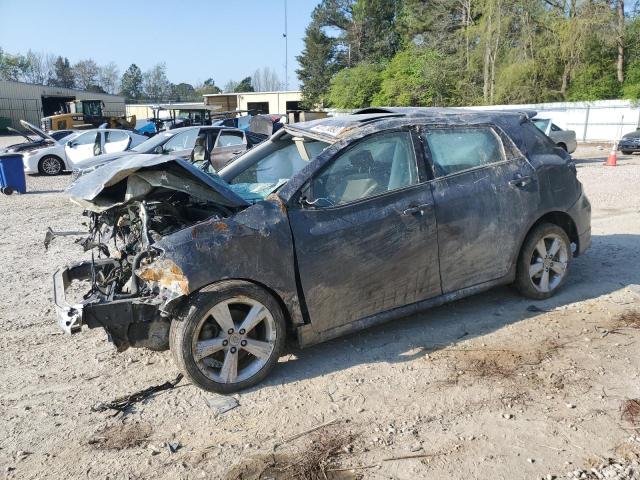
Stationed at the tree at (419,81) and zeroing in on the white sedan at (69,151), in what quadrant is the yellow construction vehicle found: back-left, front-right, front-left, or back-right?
front-right

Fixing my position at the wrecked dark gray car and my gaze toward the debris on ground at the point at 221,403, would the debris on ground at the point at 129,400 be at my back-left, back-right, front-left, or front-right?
front-right

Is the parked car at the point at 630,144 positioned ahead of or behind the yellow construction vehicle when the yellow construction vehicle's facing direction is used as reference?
ahead

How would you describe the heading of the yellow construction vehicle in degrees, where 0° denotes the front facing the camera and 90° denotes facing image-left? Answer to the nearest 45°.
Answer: approximately 270°

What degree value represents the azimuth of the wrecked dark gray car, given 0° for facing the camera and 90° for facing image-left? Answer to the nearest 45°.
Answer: approximately 45°

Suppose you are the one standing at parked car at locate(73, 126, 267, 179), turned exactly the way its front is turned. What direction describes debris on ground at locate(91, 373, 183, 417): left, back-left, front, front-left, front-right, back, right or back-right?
front-left

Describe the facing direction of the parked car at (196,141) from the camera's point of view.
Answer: facing the viewer and to the left of the viewer

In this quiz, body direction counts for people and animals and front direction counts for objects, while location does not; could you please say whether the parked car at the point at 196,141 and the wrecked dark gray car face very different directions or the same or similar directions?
same or similar directions

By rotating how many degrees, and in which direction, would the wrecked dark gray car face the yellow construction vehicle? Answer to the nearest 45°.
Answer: approximately 90° to its right

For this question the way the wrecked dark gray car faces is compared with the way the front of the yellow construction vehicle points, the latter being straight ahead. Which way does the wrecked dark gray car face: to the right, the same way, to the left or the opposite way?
the opposite way
